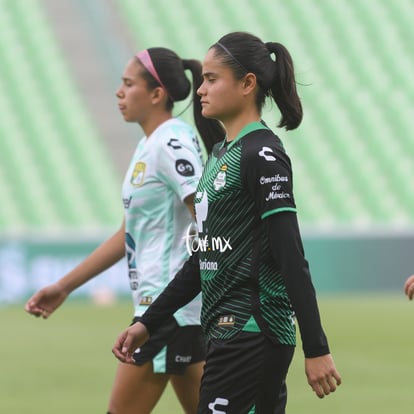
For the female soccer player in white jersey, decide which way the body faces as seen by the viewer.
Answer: to the viewer's left

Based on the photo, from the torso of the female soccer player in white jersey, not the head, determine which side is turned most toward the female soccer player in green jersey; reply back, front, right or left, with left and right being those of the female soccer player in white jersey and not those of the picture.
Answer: left

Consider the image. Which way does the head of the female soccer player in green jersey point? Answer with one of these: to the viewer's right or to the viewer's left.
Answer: to the viewer's left

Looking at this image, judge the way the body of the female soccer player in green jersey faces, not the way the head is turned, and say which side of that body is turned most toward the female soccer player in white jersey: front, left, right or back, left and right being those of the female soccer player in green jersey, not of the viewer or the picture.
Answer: right
